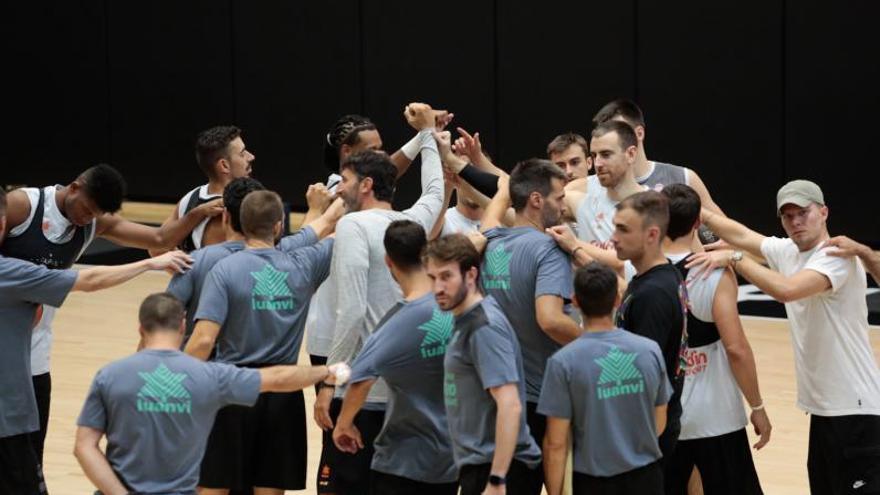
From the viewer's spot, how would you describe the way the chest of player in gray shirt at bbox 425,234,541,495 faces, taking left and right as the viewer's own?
facing the viewer and to the left of the viewer

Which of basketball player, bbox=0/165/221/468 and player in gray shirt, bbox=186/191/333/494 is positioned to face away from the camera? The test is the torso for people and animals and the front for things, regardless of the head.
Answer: the player in gray shirt

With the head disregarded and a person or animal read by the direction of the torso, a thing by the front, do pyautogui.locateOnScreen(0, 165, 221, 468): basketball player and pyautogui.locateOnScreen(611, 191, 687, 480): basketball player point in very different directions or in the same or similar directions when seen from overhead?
very different directions

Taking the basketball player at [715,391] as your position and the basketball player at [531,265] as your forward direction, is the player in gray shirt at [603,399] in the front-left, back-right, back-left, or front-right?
front-left

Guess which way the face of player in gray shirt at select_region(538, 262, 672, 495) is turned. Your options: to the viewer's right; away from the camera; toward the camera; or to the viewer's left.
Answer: away from the camera

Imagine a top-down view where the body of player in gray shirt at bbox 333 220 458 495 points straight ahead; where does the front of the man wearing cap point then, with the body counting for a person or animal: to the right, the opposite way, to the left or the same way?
to the left

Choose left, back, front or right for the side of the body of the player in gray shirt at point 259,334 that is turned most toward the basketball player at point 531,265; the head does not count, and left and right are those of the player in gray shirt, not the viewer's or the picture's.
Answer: right

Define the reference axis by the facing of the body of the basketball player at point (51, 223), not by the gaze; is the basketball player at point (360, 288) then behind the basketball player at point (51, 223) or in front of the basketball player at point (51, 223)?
in front

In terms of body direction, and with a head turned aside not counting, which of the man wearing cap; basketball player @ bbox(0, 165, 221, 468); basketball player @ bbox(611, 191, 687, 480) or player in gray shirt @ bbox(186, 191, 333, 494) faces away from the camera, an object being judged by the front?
the player in gray shirt

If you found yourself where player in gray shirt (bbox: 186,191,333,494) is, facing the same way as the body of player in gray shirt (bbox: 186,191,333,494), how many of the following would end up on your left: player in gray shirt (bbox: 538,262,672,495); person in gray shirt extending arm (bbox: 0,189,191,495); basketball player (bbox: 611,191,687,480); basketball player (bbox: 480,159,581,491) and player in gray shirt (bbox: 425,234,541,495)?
1

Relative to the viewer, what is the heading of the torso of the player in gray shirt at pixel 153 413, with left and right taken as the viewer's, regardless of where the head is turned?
facing away from the viewer

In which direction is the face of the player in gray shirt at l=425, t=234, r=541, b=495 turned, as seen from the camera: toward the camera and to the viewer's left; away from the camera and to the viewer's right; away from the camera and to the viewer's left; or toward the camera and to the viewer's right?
toward the camera and to the viewer's left

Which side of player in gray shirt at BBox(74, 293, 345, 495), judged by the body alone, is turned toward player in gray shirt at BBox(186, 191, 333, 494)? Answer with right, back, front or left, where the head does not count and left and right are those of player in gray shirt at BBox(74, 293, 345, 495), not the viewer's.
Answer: front

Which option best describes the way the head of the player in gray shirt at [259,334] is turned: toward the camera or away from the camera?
away from the camera

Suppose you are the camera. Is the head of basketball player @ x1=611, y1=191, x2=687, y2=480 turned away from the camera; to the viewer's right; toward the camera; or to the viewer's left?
to the viewer's left

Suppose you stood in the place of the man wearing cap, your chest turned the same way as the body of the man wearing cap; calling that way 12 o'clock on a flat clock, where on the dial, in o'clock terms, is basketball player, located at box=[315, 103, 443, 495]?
The basketball player is roughly at 1 o'clock from the man wearing cap.

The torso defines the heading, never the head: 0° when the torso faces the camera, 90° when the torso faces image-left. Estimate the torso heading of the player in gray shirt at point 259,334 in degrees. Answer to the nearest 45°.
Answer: approximately 180°
